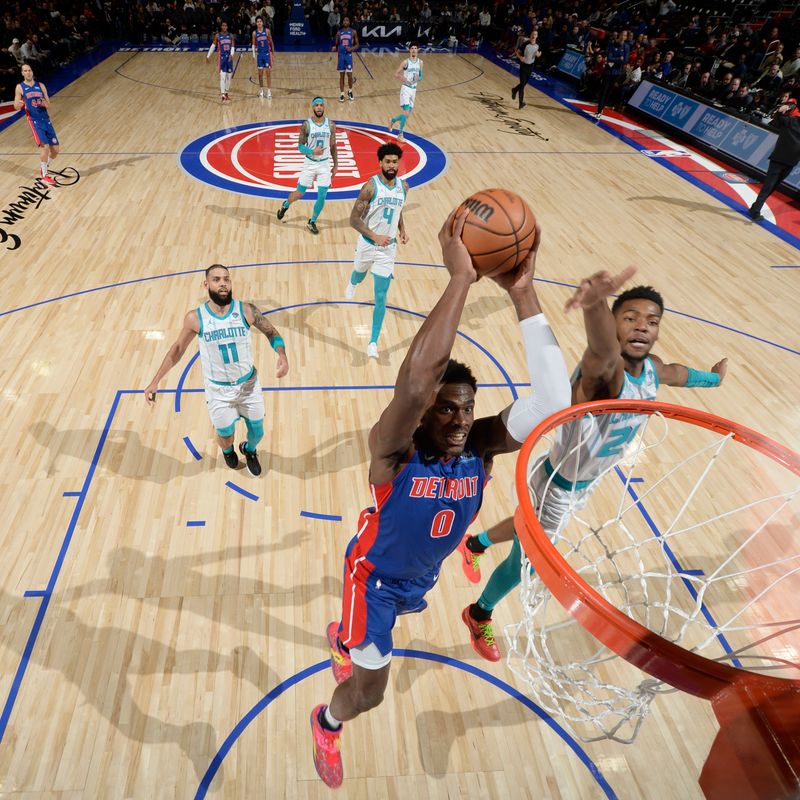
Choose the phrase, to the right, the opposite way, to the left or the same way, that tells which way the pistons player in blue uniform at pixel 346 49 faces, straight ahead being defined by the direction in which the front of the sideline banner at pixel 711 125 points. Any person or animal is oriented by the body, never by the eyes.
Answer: to the left

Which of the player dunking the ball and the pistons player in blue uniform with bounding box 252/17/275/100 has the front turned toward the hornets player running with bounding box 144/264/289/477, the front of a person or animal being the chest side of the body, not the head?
the pistons player in blue uniform

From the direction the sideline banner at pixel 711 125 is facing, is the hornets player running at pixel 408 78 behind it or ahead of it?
ahead

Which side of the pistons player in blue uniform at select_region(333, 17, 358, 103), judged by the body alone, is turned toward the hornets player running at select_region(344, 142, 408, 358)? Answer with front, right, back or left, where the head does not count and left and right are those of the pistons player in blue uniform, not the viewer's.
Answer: front

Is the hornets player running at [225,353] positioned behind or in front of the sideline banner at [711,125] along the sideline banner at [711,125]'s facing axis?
in front

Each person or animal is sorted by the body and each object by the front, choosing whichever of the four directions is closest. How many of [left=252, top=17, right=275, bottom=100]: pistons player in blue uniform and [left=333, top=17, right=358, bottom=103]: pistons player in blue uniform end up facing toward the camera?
2

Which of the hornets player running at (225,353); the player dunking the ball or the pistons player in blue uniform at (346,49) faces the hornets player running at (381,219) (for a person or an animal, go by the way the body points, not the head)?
the pistons player in blue uniform

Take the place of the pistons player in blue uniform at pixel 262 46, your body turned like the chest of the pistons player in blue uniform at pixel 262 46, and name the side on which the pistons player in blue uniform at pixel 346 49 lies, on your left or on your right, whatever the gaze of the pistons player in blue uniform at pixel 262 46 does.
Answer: on your left

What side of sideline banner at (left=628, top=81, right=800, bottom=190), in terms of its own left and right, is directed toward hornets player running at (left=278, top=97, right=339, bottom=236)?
front

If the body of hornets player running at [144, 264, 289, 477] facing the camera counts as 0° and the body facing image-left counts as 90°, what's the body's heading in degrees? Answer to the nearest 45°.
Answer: approximately 0°

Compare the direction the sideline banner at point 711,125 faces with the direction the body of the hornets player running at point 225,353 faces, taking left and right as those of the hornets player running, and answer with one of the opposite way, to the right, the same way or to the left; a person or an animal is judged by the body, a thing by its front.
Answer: to the right

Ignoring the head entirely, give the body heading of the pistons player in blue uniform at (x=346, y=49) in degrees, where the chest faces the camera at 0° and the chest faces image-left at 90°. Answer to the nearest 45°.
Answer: approximately 0°
